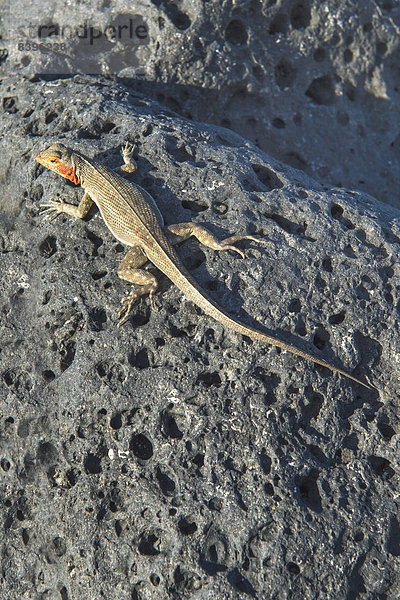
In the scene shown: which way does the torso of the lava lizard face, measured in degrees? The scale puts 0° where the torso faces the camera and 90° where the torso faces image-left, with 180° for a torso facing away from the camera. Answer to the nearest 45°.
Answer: approximately 135°
